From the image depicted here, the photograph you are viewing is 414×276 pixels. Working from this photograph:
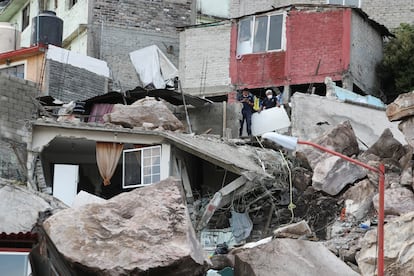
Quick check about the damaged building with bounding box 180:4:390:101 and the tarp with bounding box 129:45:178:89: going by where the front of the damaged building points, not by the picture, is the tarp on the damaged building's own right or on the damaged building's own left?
on the damaged building's own right

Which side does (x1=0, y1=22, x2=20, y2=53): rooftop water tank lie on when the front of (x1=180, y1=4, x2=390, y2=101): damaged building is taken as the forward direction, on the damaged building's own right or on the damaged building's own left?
on the damaged building's own right

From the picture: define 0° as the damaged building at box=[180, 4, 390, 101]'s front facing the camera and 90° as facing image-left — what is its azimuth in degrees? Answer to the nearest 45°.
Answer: approximately 0°

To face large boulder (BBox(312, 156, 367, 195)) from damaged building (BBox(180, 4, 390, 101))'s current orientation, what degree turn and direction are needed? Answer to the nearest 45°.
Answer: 0° — it already faces it

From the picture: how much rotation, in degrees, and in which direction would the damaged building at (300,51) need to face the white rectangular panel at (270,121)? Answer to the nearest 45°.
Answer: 0° — it already faces it

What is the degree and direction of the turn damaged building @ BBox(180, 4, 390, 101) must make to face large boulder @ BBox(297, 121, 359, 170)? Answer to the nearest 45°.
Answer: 0° — it already faces it

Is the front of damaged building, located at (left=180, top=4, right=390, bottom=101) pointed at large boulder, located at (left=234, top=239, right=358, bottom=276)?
yes

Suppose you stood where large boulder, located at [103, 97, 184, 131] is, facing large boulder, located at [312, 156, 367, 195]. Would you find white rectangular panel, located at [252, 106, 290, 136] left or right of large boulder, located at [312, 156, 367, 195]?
left

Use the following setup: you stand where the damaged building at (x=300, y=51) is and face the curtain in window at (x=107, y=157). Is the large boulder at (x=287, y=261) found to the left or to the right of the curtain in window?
left

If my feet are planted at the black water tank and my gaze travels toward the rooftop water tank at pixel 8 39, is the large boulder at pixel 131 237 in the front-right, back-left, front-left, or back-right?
back-left

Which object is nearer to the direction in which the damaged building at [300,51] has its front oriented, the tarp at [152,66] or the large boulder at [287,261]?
the large boulder
